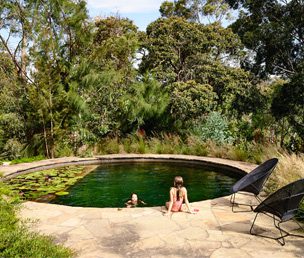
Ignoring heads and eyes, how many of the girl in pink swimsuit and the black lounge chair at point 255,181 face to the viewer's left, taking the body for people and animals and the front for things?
1

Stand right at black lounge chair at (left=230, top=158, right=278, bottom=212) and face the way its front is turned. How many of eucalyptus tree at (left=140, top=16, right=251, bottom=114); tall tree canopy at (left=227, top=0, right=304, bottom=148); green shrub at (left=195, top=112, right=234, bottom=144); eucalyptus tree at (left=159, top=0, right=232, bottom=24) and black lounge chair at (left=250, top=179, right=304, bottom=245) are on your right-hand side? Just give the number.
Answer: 4

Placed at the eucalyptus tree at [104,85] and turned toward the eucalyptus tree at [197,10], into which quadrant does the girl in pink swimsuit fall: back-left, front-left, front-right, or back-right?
back-right

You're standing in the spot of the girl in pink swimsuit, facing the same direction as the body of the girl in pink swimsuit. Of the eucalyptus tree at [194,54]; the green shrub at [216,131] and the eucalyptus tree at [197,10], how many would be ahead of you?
3

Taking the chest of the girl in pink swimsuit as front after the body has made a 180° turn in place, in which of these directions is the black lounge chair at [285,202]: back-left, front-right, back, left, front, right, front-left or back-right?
front-left

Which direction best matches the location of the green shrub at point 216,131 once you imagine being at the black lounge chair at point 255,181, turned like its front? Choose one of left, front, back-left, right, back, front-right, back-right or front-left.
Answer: right

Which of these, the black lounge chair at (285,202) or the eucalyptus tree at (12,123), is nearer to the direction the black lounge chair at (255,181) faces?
the eucalyptus tree

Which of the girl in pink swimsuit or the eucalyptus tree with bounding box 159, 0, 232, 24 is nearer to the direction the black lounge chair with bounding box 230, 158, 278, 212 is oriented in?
the girl in pink swimsuit

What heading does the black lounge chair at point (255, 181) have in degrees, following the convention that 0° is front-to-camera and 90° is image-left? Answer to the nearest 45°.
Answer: approximately 90°

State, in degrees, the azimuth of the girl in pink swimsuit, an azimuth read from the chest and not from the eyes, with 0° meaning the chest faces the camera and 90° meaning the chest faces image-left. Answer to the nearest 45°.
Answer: approximately 180°

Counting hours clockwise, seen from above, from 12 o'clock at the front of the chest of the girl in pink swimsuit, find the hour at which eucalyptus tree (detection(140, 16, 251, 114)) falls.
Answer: The eucalyptus tree is roughly at 12 o'clock from the girl in pink swimsuit.

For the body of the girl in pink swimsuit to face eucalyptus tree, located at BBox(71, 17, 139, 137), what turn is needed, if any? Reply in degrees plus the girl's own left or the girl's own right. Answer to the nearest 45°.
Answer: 0° — they already face it

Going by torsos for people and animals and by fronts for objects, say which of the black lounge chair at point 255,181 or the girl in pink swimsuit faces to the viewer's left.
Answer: the black lounge chair

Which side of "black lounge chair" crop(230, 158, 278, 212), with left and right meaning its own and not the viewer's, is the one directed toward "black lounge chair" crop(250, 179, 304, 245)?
left

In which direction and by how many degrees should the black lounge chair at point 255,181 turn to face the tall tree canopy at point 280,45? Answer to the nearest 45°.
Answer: approximately 90° to its right

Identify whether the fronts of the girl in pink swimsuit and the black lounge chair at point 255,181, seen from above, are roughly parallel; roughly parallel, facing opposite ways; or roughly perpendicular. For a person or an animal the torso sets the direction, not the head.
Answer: roughly perpendicular
